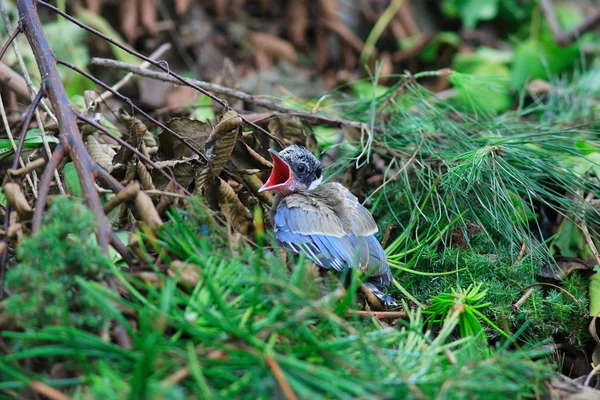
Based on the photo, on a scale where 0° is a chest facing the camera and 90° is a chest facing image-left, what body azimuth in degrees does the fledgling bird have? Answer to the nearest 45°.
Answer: approximately 135°

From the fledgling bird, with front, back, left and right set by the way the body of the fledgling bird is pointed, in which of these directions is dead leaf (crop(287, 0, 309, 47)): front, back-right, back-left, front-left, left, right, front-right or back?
front-right

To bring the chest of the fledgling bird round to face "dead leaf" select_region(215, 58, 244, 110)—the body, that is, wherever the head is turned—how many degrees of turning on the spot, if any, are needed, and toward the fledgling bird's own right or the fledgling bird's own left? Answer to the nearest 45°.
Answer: approximately 45° to the fledgling bird's own right

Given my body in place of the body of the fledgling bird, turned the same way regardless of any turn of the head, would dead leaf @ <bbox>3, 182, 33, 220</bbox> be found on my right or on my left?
on my left

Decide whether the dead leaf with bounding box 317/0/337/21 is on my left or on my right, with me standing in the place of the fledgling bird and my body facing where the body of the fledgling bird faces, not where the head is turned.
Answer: on my right
